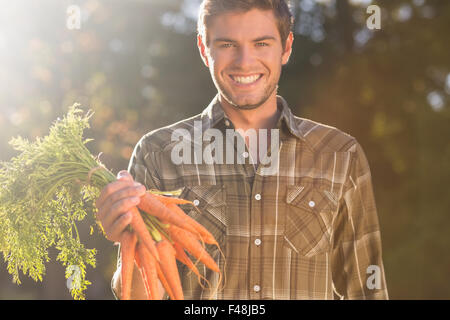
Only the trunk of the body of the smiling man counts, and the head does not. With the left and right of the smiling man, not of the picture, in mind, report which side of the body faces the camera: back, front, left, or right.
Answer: front
